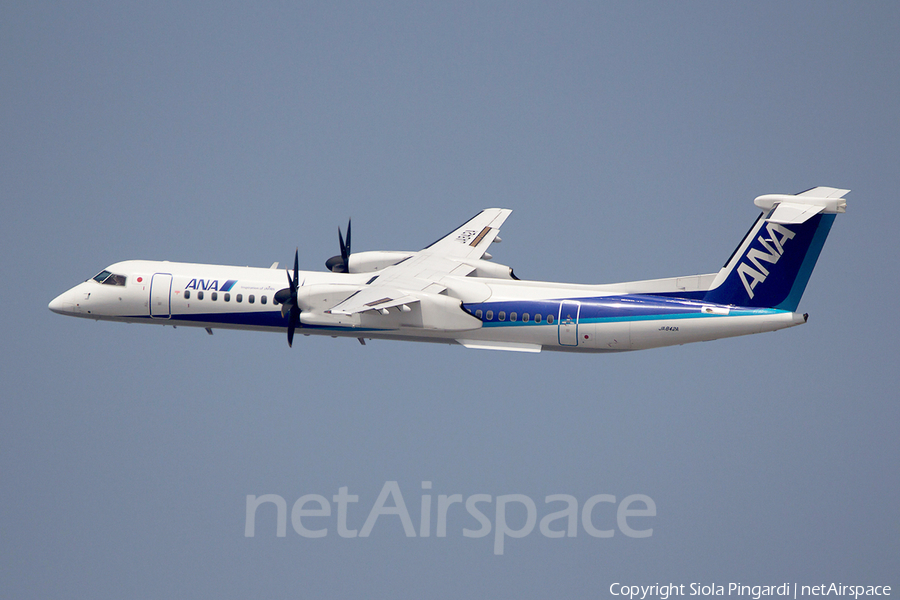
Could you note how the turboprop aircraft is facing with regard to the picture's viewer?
facing to the left of the viewer
